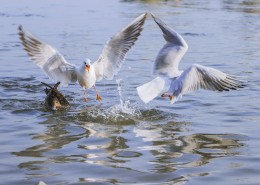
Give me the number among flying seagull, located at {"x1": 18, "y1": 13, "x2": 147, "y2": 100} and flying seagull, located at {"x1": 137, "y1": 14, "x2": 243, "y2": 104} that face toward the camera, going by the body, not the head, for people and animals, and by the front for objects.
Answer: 1

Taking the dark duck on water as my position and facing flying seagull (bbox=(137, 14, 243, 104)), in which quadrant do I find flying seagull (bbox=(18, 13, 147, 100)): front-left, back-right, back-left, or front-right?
front-left

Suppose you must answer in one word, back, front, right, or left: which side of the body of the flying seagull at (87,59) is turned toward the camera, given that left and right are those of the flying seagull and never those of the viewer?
front

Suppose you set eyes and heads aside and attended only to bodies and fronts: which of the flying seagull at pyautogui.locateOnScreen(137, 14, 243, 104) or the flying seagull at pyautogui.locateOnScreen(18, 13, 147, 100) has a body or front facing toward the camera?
the flying seagull at pyautogui.locateOnScreen(18, 13, 147, 100)

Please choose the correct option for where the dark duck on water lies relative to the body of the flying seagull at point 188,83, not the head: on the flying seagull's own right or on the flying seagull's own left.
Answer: on the flying seagull's own left
